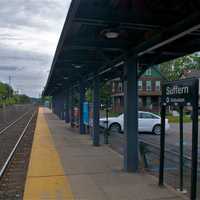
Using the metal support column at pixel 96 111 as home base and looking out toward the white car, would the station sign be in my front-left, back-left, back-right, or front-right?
back-right

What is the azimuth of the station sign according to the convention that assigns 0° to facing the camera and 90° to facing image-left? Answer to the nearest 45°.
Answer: approximately 45°

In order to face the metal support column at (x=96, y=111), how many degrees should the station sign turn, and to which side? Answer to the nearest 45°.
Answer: approximately 135° to its right

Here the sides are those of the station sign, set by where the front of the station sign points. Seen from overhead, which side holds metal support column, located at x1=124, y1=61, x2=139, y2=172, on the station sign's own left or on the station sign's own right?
on the station sign's own right
